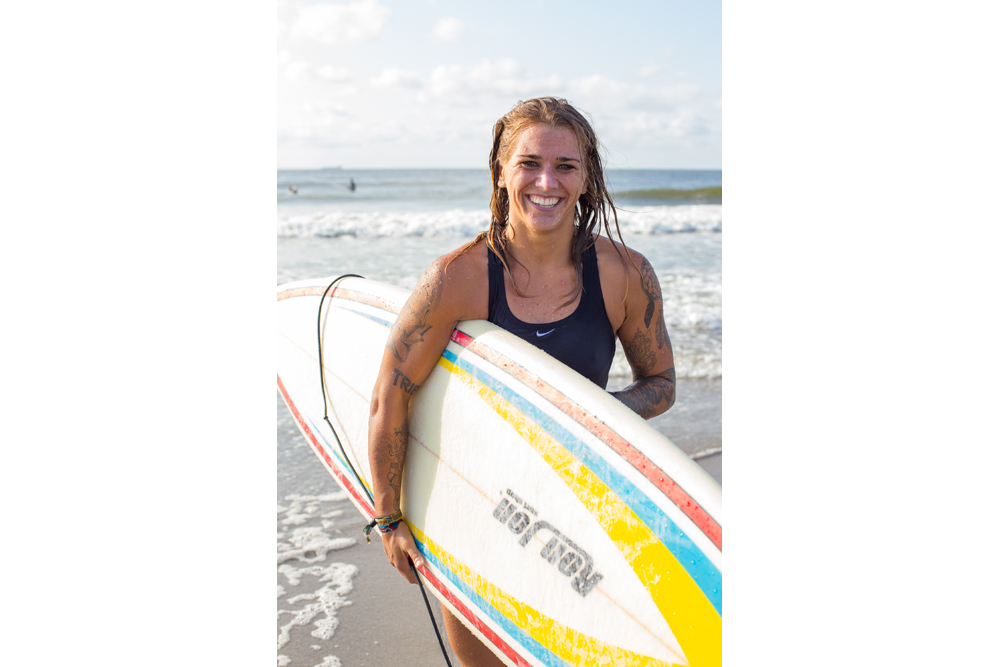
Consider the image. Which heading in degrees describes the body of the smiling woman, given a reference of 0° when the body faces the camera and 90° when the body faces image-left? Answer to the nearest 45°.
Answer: approximately 0°

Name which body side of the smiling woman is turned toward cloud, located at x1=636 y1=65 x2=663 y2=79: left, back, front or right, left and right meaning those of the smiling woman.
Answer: back
